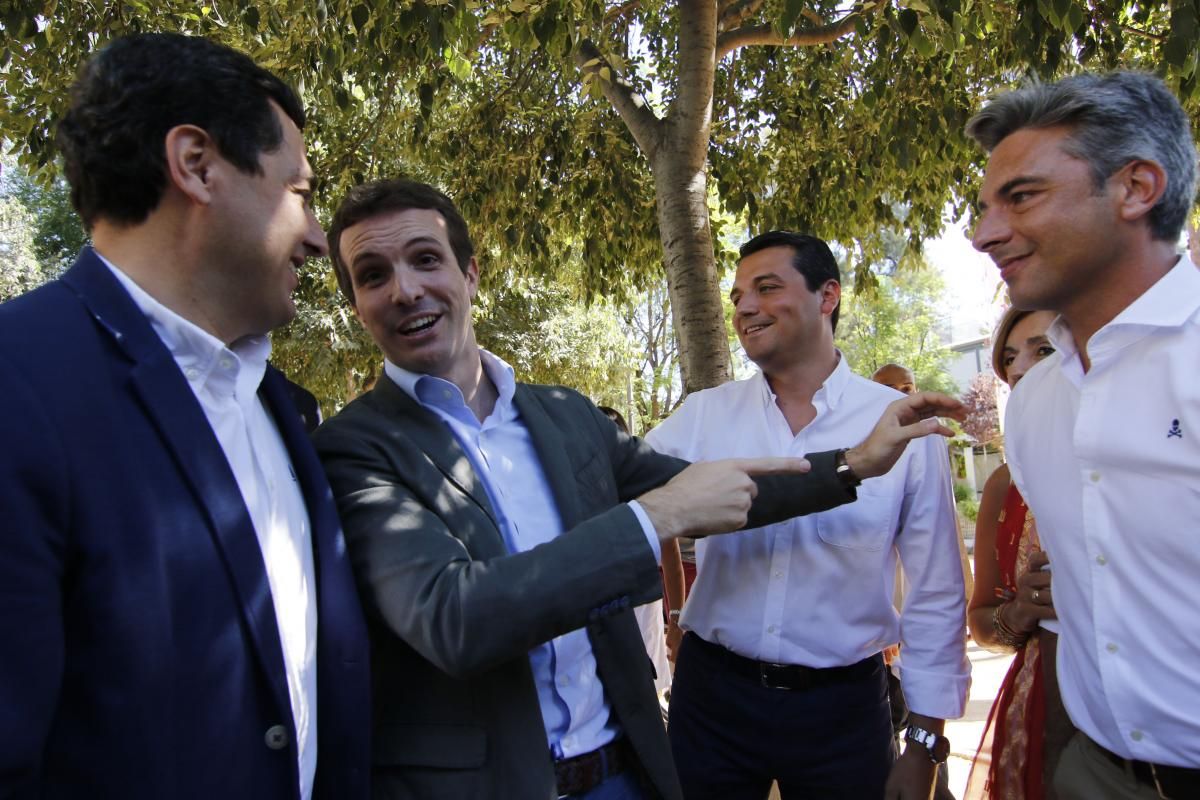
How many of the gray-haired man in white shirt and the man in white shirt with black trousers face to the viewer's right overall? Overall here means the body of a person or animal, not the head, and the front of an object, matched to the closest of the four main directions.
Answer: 0

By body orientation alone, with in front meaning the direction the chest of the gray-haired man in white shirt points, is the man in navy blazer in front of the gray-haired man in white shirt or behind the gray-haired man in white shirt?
in front

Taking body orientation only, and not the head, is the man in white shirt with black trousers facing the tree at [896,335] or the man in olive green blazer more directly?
the man in olive green blazer

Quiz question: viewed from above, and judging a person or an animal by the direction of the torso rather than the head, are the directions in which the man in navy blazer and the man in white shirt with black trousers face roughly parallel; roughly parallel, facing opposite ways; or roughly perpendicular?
roughly perpendicular

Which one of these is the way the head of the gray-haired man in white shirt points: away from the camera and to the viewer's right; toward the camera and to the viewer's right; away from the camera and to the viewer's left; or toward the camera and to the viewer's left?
toward the camera and to the viewer's left

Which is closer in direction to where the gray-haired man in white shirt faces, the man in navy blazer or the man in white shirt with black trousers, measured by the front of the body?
the man in navy blazer

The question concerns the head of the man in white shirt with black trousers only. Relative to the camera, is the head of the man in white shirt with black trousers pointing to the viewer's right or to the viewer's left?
to the viewer's left

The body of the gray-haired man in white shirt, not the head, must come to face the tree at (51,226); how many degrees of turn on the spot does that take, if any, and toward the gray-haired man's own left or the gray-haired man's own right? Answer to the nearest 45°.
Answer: approximately 90° to the gray-haired man's own right

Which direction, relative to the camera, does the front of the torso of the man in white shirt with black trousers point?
toward the camera

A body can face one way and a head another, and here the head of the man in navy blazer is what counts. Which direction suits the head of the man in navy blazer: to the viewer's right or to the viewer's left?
to the viewer's right
